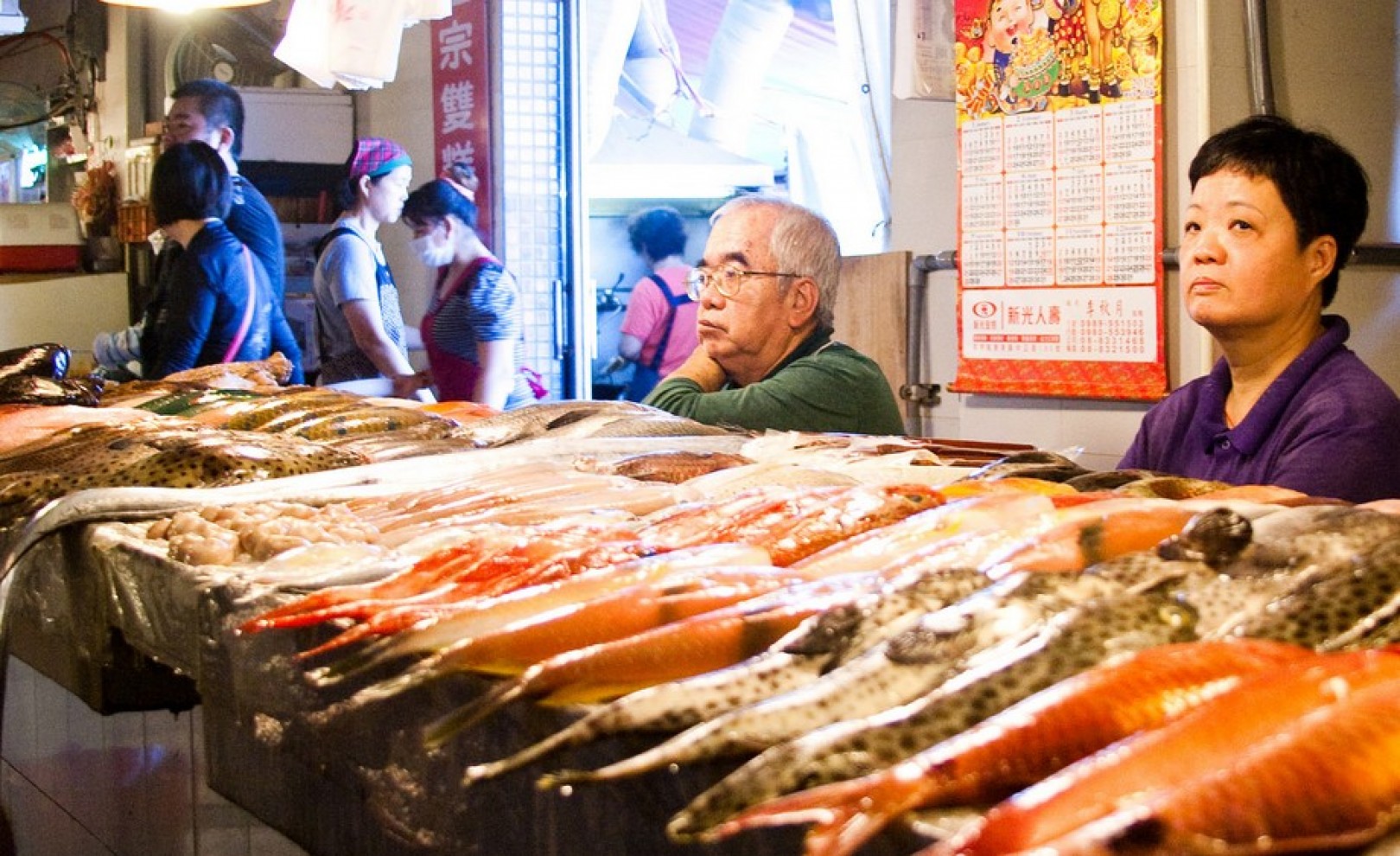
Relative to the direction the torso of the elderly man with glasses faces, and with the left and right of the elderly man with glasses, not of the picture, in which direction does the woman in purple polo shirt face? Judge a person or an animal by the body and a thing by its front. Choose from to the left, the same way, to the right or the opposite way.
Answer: the same way

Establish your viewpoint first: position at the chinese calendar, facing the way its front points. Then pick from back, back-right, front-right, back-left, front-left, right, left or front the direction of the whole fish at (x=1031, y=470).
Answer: front

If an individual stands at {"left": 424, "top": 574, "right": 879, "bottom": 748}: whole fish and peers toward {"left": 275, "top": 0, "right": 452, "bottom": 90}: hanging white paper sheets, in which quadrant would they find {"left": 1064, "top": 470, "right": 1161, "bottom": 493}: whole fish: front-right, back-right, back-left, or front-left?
front-right

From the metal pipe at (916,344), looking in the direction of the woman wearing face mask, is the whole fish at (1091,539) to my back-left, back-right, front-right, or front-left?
back-left

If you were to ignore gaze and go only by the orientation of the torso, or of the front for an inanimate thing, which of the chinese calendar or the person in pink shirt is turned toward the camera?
the chinese calendar

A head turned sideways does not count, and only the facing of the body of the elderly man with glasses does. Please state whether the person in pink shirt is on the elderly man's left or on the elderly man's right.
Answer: on the elderly man's right

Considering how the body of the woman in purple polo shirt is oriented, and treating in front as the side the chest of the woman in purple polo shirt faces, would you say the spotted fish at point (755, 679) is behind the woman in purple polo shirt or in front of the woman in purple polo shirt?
in front

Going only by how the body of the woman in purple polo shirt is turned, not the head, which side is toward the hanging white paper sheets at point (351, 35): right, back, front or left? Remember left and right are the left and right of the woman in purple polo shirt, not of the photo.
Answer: right

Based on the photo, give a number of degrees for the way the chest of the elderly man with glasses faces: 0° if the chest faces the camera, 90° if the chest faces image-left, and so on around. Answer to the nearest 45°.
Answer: approximately 45°

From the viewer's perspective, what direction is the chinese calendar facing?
toward the camera

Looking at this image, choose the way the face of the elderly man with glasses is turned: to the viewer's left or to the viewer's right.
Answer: to the viewer's left

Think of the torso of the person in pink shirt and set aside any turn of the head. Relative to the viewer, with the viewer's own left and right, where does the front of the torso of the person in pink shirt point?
facing away from the viewer and to the left of the viewer

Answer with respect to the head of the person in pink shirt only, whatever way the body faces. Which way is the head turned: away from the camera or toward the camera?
away from the camera

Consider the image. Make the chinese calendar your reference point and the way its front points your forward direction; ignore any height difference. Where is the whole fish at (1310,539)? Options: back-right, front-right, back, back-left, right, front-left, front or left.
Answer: front

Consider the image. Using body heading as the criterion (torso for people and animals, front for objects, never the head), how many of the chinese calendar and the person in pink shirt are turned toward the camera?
1
